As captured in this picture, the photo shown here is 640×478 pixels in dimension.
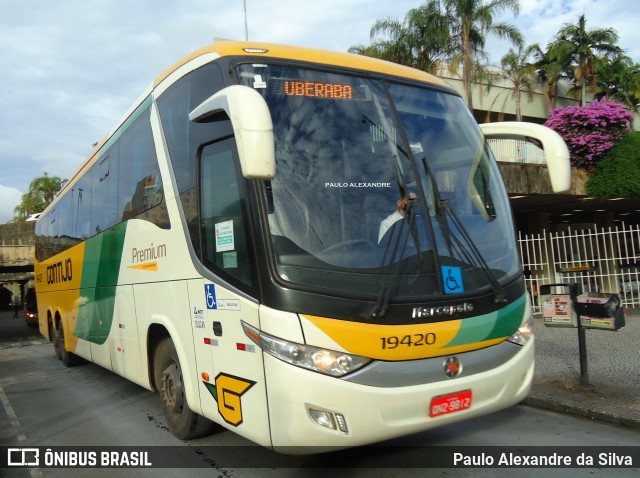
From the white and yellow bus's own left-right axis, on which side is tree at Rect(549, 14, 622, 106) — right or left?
on its left

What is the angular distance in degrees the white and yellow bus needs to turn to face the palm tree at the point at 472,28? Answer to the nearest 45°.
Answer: approximately 135° to its left

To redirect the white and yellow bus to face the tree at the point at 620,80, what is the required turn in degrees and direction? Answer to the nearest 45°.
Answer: approximately 90° to its left

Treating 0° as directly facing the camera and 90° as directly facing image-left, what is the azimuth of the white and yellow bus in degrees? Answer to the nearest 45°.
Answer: approximately 315°

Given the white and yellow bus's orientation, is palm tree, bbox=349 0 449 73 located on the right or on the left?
on its left

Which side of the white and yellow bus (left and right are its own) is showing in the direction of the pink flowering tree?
left

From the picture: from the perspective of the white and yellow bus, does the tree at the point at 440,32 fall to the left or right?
on its left

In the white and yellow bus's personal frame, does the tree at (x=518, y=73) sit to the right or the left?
on its left

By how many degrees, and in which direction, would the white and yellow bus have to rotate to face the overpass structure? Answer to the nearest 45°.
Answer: approximately 180°

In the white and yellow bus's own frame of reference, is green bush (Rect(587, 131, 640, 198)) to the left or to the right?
on its left
